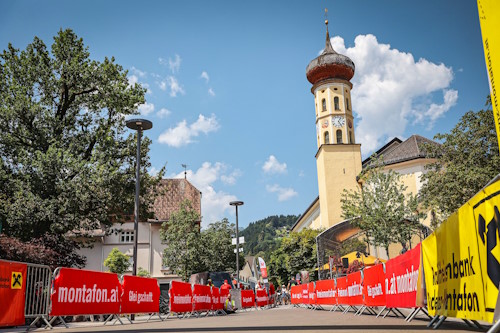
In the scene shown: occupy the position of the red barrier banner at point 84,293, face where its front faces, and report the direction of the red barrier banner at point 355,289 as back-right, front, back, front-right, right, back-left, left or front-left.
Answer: front-left

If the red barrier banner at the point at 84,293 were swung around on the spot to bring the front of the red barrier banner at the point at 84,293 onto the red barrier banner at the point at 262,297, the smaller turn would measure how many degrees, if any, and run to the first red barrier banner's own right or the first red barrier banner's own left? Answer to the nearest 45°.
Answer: approximately 90° to the first red barrier banner's own left

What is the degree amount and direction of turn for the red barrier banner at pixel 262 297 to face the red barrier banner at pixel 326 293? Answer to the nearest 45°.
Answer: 0° — it already faces it

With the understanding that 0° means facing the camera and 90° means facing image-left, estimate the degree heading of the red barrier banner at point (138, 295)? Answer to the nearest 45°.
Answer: approximately 315°

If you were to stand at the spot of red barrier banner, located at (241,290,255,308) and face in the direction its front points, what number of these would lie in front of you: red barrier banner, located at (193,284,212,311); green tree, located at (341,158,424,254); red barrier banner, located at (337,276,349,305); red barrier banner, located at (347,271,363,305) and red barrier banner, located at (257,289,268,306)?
3

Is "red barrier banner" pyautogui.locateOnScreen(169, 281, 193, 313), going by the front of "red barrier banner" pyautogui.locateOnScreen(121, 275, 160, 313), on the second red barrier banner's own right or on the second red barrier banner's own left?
on the second red barrier banner's own left

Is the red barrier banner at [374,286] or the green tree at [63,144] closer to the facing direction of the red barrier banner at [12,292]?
the red barrier banner
